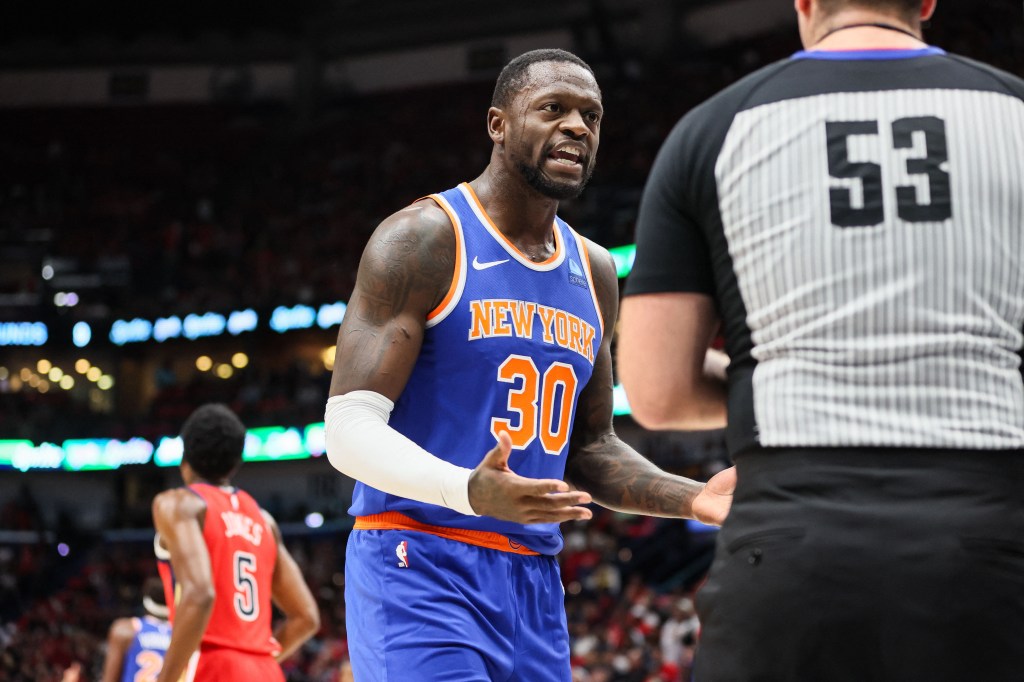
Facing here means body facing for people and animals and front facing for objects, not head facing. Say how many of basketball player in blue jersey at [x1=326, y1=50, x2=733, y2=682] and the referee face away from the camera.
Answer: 1

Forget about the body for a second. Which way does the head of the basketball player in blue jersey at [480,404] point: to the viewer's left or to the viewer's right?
to the viewer's right

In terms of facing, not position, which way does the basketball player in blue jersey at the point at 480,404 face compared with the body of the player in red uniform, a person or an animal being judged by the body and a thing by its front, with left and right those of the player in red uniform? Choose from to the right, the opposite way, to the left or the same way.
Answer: the opposite way

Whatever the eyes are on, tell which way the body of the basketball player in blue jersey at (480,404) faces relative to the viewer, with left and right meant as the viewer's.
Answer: facing the viewer and to the right of the viewer

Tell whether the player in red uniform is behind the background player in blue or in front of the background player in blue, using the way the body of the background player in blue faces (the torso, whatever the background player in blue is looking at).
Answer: behind

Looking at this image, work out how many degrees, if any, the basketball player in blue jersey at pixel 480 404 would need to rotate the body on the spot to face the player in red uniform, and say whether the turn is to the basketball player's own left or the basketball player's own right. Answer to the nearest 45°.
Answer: approximately 180°

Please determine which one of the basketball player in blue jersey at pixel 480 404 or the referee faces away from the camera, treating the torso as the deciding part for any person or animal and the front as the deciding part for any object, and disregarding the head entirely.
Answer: the referee

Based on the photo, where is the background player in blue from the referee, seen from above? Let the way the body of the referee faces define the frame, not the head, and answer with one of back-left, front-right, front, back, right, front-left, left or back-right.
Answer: front-left

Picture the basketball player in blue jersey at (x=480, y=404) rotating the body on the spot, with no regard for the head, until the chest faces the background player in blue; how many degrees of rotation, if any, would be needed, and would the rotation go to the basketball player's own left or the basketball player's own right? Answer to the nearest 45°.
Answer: approximately 180°

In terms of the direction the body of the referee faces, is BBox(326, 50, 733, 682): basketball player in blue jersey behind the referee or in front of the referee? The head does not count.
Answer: in front

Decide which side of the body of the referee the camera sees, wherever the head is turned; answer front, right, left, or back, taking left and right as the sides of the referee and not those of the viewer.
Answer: back

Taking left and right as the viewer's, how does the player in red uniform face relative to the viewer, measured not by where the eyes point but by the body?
facing away from the viewer and to the left of the viewer
